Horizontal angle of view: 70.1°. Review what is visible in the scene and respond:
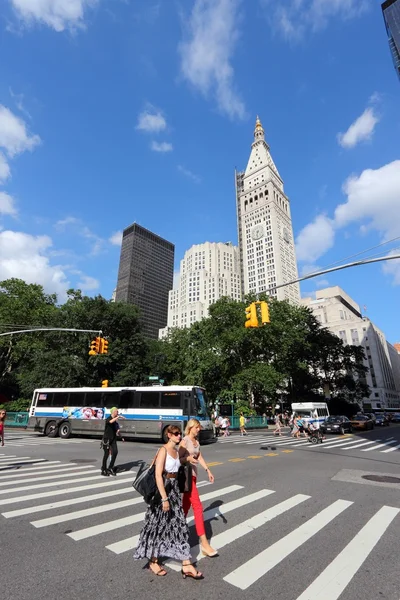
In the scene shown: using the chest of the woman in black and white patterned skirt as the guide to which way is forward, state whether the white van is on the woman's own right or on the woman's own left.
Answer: on the woman's own left

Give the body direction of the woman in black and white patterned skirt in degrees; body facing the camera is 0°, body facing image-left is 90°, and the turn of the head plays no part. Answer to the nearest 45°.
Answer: approximately 315°

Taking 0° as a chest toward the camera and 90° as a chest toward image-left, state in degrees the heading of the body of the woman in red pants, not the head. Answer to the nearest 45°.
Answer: approximately 315°
